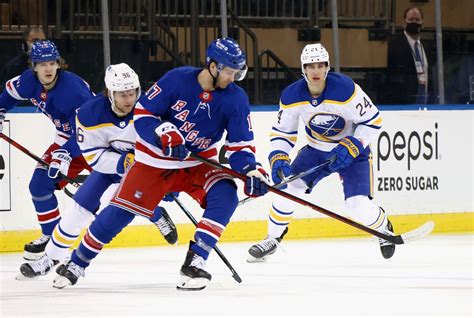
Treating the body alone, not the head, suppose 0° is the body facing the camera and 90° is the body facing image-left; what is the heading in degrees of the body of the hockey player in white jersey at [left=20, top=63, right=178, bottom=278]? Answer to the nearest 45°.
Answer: approximately 315°

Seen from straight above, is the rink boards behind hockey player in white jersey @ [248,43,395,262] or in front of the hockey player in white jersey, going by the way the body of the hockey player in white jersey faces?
behind

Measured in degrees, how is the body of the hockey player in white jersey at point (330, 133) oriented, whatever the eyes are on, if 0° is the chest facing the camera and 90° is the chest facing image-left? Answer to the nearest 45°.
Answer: approximately 0°

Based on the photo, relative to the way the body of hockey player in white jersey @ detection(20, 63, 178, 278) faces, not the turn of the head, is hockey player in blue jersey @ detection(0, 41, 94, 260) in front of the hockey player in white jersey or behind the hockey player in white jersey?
behind

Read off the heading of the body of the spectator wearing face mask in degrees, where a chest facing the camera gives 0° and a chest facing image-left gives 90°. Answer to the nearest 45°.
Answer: approximately 315°

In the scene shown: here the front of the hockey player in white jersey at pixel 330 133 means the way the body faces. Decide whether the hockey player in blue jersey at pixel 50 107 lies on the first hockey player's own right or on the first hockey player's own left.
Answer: on the first hockey player's own right

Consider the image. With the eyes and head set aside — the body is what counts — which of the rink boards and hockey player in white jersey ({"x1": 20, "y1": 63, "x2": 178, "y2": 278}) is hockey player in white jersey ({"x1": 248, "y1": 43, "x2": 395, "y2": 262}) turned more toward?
the hockey player in white jersey

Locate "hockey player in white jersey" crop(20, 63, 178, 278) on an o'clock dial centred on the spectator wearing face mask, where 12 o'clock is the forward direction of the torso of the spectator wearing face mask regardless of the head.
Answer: The hockey player in white jersey is roughly at 2 o'clock from the spectator wearing face mask.

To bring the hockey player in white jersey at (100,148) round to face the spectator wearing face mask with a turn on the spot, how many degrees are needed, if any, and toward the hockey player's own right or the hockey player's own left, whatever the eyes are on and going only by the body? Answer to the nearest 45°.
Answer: approximately 90° to the hockey player's own left

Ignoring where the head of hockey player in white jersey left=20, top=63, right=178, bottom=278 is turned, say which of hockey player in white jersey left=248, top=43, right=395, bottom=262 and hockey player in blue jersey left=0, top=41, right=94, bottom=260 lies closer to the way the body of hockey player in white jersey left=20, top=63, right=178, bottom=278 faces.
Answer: the hockey player in white jersey
